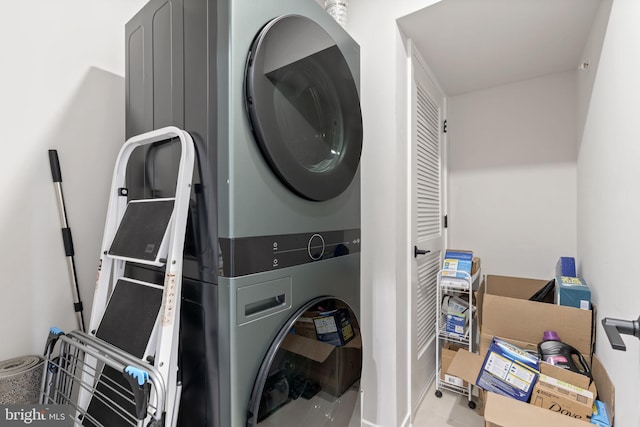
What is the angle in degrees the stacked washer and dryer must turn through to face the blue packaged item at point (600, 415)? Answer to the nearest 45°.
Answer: approximately 45° to its left

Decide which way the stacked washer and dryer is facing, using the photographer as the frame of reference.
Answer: facing the viewer and to the right of the viewer

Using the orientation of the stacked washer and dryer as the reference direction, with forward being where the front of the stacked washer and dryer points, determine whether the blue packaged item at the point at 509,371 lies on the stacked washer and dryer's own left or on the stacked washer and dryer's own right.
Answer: on the stacked washer and dryer's own left

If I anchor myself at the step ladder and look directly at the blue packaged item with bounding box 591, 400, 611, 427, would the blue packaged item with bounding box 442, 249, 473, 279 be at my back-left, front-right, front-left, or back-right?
front-left

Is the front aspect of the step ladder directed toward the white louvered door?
no

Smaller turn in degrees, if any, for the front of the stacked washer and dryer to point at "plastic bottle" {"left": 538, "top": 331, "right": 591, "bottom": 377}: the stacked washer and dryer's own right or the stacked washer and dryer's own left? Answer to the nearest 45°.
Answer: approximately 45° to the stacked washer and dryer's own left

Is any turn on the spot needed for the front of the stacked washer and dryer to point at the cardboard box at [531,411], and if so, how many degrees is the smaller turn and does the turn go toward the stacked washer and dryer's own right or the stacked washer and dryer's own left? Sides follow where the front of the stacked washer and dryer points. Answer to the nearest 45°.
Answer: approximately 45° to the stacked washer and dryer's own left

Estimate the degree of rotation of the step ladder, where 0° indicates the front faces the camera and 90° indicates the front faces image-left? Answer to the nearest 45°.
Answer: approximately 45°

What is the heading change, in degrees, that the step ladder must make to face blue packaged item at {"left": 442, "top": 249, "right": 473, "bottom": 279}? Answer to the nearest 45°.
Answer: approximately 135° to its left

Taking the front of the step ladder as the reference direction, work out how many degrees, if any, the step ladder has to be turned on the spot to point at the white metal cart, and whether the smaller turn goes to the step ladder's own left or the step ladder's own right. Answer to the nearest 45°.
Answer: approximately 135° to the step ladder's own left

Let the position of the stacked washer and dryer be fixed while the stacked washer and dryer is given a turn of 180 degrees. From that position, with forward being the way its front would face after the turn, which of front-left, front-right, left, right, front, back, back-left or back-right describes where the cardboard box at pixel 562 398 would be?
back-right
